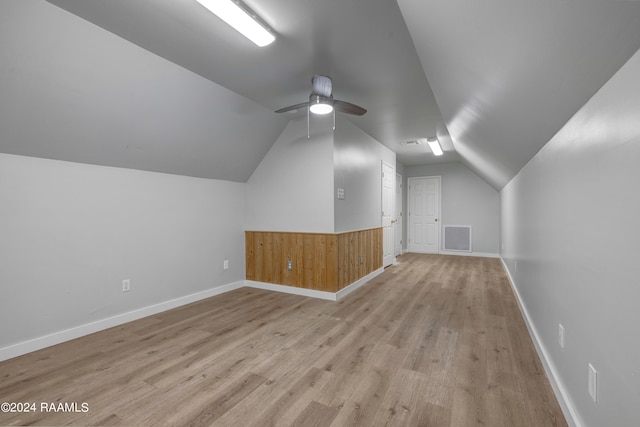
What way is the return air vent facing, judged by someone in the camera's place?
facing the viewer

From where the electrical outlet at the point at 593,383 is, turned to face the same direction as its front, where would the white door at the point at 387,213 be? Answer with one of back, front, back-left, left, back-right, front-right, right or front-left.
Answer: front-right

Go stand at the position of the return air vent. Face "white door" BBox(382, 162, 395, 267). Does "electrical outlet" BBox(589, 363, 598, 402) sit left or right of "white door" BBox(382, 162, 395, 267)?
left

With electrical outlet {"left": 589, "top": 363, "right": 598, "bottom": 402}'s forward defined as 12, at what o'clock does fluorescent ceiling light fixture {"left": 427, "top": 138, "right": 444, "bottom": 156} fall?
The fluorescent ceiling light fixture is roughly at 2 o'clock from the electrical outlet.

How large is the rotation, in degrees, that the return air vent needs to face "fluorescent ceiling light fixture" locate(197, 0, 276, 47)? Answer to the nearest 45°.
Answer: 0° — it already faces it

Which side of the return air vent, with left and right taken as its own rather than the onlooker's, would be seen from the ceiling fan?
front

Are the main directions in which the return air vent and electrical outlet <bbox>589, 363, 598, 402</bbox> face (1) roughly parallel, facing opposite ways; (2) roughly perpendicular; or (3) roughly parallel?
roughly perpendicular

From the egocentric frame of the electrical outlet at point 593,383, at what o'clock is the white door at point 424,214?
The white door is roughly at 2 o'clock from the electrical outlet.

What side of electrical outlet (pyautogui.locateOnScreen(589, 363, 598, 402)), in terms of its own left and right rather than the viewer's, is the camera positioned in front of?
left

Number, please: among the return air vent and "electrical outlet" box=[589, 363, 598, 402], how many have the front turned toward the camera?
1
